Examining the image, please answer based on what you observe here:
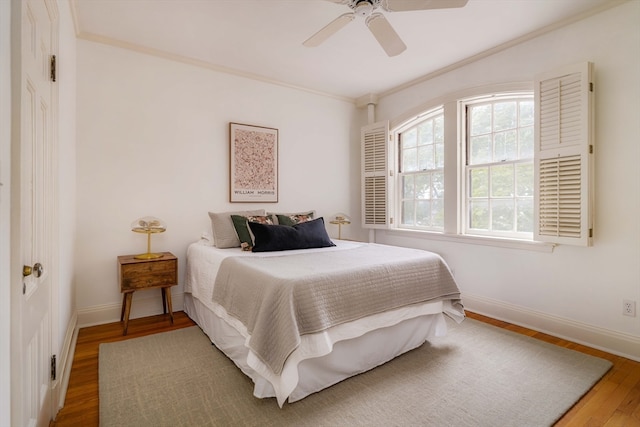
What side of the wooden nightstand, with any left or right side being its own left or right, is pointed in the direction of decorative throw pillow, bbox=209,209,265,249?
left

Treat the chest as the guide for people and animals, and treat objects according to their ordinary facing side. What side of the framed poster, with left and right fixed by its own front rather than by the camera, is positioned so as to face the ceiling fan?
front

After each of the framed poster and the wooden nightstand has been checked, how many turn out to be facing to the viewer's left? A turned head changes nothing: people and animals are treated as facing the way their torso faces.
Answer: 0

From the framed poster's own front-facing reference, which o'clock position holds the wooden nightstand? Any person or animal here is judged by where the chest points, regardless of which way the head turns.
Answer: The wooden nightstand is roughly at 3 o'clock from the framed poster.

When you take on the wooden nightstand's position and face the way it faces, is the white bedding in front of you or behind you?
in front

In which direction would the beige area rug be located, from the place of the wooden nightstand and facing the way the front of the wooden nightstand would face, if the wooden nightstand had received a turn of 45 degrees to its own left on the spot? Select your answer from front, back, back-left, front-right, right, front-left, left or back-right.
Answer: front

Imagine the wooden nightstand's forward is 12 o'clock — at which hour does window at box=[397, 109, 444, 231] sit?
The window is roughly at 9 o'clock from the wooden nightstand.

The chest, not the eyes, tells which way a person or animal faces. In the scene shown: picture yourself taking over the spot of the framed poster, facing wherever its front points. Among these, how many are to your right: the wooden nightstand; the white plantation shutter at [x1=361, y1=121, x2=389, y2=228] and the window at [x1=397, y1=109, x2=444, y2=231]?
1

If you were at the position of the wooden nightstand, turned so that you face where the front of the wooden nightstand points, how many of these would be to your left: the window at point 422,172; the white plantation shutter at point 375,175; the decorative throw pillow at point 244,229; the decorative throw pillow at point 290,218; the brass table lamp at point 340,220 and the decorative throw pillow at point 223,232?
6

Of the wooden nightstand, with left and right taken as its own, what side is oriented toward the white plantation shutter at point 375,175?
left

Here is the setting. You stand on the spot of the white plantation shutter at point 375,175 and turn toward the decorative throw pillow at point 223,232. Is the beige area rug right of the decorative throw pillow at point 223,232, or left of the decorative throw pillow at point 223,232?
left

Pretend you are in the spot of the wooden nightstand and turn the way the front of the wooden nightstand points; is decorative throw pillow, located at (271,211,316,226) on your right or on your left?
on your left

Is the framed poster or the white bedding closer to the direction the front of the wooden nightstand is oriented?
the white bedding
